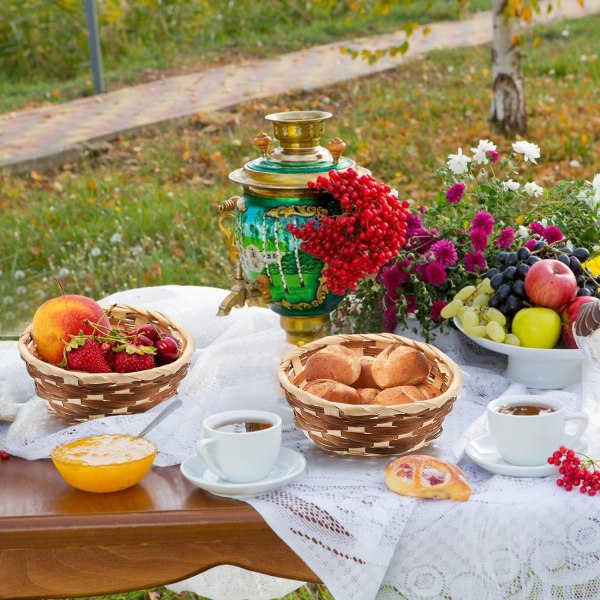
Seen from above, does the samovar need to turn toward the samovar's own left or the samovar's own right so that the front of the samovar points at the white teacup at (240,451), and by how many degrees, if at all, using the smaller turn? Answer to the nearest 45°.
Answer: approximately 45° to the samovar's own left

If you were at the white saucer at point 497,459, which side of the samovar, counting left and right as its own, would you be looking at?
left

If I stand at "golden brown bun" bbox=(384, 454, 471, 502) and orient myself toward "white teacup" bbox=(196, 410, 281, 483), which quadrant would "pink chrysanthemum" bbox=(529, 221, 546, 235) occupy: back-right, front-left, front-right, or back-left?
back-right

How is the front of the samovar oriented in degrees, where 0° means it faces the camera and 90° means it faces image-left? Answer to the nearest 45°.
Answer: approximately 45°
